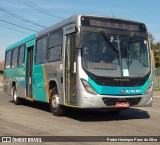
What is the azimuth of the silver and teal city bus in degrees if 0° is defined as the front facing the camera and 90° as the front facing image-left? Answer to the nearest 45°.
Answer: approximately 315°

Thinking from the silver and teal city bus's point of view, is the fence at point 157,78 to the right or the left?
on its left
